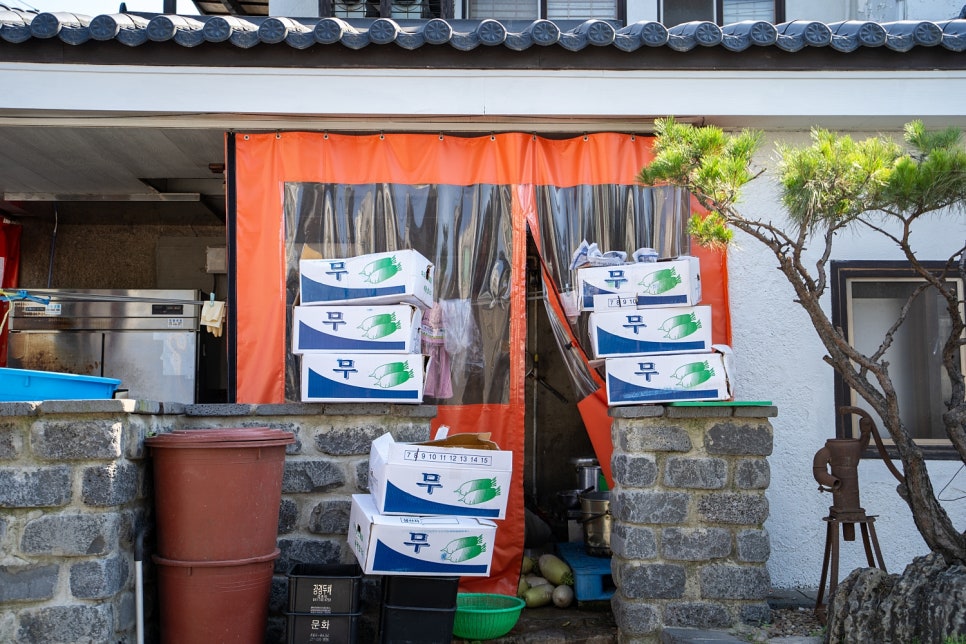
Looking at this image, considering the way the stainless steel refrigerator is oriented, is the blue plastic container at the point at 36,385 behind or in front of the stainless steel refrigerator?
in front

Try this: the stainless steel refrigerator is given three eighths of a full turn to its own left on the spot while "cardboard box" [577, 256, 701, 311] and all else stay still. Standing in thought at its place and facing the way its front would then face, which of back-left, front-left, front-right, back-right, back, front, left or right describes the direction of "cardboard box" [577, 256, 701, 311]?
right

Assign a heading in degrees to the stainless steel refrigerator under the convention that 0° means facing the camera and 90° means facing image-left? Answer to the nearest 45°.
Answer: approximately 0°

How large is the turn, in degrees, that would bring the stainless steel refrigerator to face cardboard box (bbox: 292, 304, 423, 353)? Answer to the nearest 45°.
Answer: approximately 45° to its left

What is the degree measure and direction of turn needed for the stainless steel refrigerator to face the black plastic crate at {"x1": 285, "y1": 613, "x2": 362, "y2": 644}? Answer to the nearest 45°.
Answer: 0° — it already faces it

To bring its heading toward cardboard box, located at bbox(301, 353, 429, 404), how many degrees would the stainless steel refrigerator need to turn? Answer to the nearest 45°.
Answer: approximately 45° to its left

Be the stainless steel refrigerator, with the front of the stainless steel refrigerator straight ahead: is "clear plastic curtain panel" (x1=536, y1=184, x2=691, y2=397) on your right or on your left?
on your left

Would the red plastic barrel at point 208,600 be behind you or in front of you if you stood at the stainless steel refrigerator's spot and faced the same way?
in front

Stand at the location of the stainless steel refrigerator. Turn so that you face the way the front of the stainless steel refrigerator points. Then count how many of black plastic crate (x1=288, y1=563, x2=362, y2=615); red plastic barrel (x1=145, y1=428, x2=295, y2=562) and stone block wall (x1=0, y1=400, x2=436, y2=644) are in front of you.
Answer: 3

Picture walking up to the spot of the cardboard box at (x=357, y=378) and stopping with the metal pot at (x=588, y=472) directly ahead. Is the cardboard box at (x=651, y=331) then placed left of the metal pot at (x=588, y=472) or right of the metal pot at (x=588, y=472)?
right

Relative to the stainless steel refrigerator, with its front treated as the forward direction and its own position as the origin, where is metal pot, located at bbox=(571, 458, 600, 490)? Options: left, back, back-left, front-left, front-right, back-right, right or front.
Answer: front-left

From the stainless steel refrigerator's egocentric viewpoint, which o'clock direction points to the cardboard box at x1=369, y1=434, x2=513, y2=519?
The cardboard box is roughly at 11 o'clock from the stainless steel refrigerator.

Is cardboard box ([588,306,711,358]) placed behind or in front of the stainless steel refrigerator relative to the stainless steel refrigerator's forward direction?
in front

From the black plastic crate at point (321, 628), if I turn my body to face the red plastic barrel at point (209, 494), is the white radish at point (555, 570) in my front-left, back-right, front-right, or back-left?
back-right

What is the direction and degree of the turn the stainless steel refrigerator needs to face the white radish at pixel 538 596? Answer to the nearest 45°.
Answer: approximately 45° to its left

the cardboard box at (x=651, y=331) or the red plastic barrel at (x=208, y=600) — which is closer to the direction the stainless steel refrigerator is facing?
the red plastic barrel
